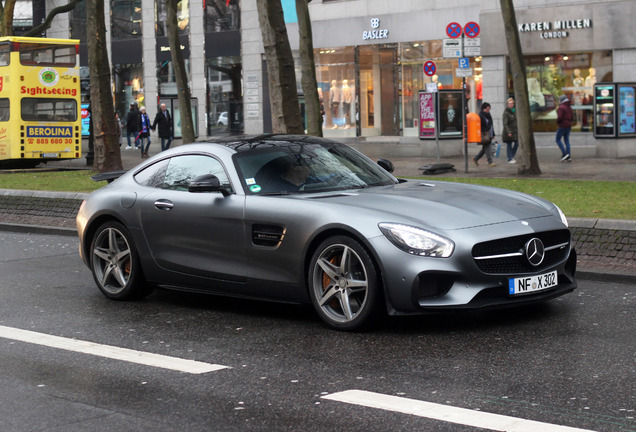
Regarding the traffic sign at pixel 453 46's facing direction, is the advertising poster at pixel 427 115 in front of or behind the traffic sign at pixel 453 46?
behind

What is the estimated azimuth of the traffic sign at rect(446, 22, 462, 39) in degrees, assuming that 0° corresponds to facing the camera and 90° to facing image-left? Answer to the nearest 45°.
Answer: approximately 0°

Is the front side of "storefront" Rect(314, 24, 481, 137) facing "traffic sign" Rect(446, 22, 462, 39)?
yes

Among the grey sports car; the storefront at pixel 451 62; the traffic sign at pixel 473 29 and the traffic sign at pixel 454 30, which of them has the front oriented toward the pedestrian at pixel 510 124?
the storefront

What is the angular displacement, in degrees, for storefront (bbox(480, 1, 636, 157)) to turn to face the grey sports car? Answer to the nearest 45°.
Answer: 0° — it already faces it

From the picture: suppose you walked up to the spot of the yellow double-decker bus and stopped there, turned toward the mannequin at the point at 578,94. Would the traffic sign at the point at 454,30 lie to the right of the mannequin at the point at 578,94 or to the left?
right
